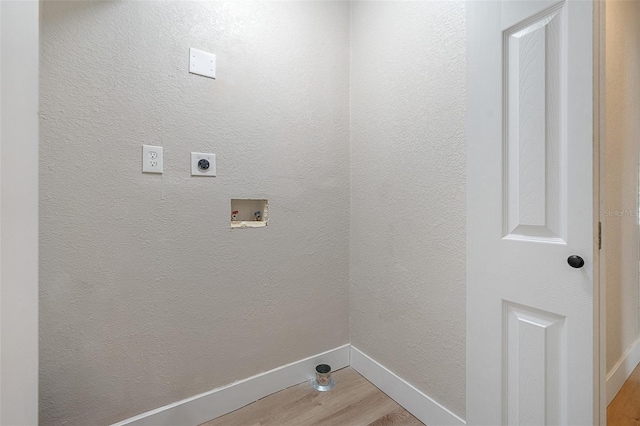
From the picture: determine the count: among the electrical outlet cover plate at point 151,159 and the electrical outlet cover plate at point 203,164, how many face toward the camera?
2

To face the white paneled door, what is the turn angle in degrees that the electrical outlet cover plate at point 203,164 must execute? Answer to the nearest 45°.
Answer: approximately 45° to its left

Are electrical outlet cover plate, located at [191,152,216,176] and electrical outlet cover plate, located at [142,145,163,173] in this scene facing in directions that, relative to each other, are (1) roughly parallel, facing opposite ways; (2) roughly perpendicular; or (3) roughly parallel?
roughly parallel

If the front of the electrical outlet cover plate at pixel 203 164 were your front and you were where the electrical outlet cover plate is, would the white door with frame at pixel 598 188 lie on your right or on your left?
on your left

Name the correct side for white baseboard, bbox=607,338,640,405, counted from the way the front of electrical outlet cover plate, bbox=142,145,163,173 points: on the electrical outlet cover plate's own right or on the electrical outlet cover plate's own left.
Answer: on the electrical outlet cover plate's own left

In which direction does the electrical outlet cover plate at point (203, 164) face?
toward the camera

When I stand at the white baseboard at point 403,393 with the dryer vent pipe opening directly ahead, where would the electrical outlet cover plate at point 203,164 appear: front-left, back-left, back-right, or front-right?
front-left

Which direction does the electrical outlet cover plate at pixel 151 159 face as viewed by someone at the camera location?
facing the viewer
